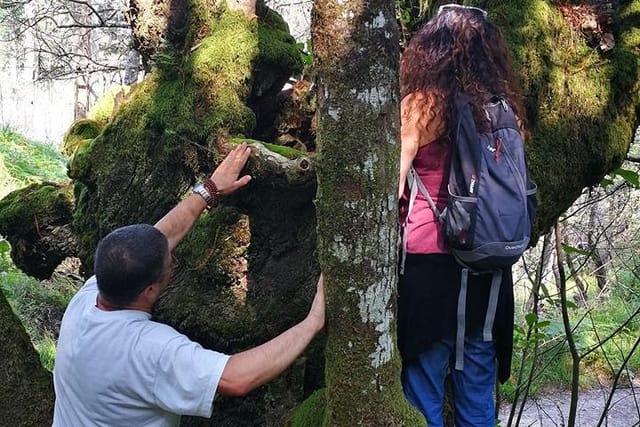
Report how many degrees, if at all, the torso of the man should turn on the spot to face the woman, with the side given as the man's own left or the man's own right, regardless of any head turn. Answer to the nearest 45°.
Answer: approximately 45° to the man's own right

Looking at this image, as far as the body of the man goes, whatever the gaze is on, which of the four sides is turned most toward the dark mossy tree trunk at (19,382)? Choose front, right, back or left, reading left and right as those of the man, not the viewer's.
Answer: left

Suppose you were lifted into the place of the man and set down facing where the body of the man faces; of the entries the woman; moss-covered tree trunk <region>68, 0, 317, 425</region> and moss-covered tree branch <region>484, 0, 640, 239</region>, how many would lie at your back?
0

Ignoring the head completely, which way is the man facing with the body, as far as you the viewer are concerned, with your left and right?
facing away from the viewer and to the right of the viewer

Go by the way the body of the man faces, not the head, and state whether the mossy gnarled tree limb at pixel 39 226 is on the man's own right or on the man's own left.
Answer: on the man's own left

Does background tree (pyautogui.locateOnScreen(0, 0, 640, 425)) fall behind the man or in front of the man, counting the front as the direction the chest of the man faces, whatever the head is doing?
in front

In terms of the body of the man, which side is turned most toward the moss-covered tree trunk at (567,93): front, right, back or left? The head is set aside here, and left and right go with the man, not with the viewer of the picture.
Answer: front

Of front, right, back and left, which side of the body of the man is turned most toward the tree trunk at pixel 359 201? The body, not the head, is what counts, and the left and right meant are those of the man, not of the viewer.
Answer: right
